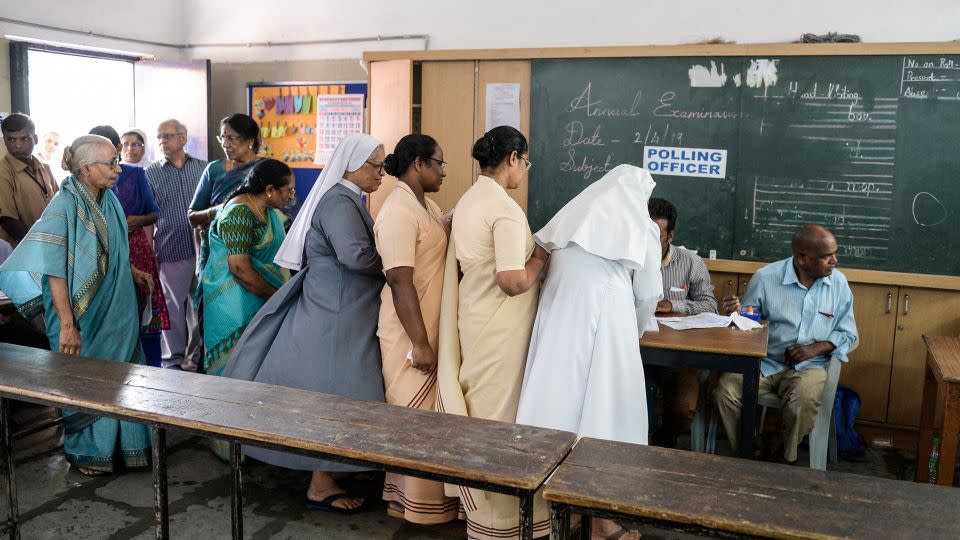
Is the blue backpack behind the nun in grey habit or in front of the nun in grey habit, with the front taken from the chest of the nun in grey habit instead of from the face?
in front

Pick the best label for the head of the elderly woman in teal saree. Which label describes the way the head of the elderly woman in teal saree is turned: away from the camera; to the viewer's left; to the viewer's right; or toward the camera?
to the viewer's right

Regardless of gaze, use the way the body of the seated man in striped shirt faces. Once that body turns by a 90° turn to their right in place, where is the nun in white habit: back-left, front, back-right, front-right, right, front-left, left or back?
back-left

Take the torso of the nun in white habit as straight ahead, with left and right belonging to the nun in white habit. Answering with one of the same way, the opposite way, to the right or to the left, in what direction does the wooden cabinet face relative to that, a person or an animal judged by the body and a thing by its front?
the opposite way

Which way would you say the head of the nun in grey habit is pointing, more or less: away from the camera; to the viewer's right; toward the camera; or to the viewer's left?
to the viewer's right

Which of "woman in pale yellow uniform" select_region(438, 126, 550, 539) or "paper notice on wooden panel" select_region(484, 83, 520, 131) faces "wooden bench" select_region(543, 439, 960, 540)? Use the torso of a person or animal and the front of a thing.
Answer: the paper notice on wooden panel

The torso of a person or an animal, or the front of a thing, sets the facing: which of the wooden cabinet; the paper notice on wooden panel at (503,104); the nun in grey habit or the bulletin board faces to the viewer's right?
the nun in grey habit

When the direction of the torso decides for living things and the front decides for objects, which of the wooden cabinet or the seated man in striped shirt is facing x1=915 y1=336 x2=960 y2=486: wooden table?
the wooden cabinet

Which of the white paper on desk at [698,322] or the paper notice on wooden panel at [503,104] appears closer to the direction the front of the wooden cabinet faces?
the white paper on desk

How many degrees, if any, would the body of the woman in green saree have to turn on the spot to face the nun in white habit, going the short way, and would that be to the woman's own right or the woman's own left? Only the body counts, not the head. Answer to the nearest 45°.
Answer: approximately 45° to the woman's own right

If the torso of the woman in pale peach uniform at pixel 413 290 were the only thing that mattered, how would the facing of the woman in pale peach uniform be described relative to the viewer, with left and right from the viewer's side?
facing to the right of the viewer

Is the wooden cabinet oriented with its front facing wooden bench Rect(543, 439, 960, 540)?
yes

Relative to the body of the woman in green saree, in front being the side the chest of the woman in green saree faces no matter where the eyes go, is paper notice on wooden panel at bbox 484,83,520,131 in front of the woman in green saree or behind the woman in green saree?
in front

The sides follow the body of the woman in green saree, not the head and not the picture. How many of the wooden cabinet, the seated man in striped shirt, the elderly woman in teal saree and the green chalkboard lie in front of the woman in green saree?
3
